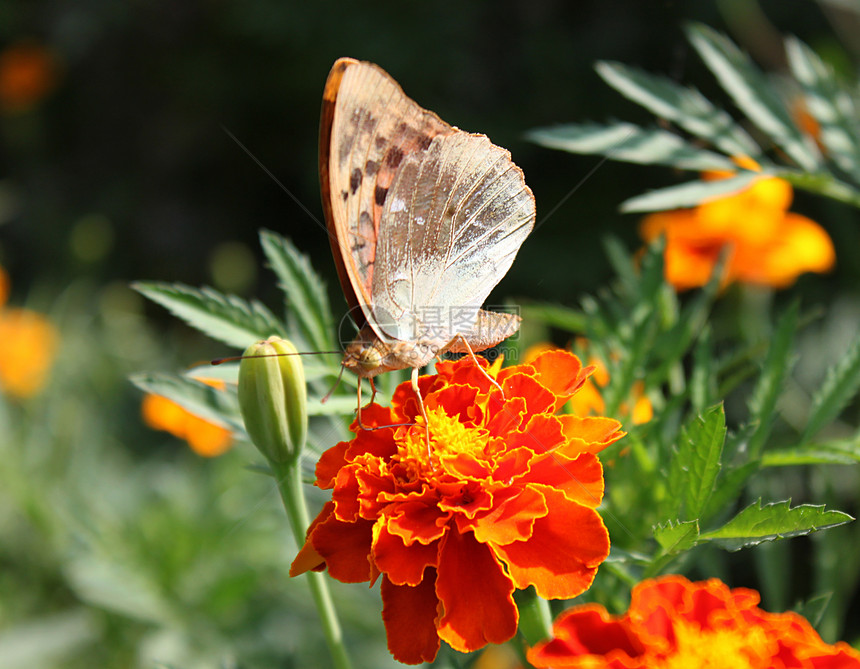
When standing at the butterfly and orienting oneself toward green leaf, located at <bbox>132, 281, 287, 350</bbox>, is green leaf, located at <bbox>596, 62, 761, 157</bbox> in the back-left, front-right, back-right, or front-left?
back-right

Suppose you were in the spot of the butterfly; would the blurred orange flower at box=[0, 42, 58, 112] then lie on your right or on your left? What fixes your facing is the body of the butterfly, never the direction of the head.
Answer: on your right

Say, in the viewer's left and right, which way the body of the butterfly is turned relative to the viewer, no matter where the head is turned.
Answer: facing to the left of the viewer
